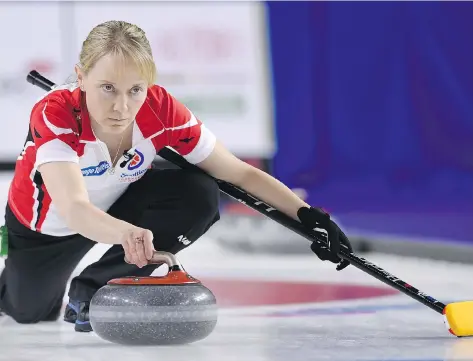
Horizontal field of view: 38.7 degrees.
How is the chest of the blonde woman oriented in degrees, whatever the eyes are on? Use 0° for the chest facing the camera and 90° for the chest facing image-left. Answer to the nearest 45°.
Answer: approximately 315°
